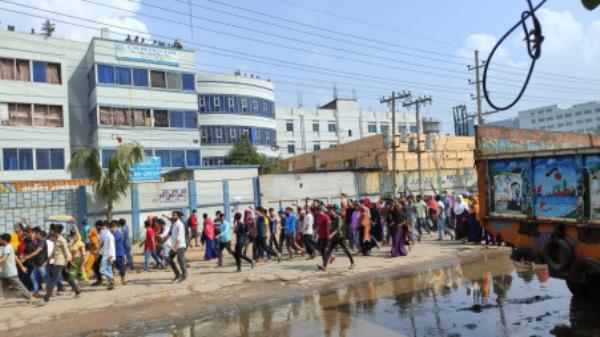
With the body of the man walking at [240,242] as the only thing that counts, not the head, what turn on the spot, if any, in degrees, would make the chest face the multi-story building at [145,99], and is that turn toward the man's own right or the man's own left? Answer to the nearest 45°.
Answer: approximately 90° to the man's own right

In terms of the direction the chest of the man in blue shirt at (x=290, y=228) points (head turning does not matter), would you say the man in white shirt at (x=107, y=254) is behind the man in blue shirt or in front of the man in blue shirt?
in front

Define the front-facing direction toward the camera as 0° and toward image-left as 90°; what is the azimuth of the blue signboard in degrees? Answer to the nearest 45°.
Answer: approximately 0°

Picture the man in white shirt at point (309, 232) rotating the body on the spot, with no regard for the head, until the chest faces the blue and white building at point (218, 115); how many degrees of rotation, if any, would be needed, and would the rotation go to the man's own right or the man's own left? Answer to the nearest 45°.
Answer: approximately 90° to the man's own right

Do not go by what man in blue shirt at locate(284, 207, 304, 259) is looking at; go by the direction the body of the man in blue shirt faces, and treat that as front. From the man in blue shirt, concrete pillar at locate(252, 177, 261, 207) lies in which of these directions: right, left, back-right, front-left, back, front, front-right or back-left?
right

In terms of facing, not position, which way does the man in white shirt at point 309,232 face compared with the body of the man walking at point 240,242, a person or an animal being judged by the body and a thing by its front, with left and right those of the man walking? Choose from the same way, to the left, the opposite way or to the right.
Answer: the same way

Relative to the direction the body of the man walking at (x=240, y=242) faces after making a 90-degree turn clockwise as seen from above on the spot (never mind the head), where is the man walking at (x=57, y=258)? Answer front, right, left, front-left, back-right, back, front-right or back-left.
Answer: back-left

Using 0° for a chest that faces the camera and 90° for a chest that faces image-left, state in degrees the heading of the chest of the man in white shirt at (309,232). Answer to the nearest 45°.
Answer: approximately 90°

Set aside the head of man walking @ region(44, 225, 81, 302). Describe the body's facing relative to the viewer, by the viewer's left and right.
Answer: facing to the left of the viewer

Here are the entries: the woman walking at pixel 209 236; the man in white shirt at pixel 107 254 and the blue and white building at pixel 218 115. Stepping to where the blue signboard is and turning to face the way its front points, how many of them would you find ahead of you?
2

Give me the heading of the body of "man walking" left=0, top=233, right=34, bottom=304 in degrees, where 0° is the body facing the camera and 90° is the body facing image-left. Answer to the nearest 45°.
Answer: approximately 90°

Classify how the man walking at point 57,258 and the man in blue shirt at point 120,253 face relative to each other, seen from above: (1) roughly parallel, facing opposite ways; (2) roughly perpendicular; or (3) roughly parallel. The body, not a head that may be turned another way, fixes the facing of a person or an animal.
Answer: roughly parallel

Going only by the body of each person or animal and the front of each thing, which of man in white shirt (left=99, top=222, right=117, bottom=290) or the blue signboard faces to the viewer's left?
the man in white shirt
